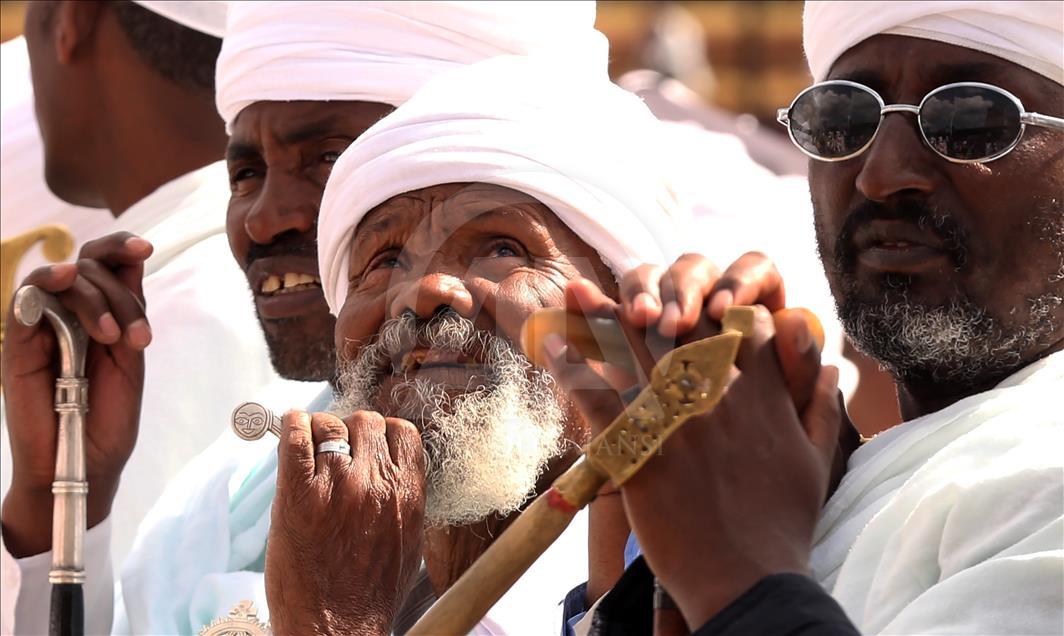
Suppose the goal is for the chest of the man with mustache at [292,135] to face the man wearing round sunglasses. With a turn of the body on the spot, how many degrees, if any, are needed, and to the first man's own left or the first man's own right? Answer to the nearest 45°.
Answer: approximately 90° to the first man's own left

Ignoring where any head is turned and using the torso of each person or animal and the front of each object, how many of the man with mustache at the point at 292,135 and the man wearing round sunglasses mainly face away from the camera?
0

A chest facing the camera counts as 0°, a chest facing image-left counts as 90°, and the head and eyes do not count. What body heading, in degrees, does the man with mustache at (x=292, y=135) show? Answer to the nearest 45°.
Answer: approximately 45°

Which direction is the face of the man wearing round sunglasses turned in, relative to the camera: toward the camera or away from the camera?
toward the camera

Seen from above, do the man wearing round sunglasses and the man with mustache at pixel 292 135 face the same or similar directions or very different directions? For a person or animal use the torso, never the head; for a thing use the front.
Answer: same or similar directions

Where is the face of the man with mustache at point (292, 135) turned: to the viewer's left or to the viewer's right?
to the viewer's left

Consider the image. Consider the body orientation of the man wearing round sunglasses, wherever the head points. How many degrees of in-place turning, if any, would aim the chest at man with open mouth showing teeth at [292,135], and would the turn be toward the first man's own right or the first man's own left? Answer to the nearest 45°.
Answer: approximately 90° to the first man's own right

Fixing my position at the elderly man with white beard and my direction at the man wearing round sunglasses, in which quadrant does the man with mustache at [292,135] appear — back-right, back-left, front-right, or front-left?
back-left

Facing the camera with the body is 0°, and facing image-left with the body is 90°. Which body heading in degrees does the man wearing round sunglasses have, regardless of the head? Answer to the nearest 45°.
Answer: approximately 45°
